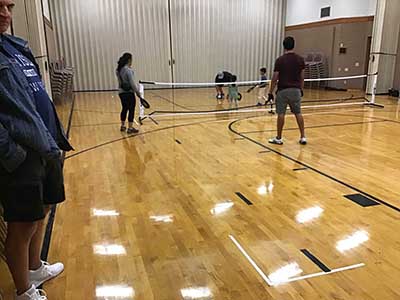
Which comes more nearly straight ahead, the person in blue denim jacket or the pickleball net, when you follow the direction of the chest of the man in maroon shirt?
the pickleball net

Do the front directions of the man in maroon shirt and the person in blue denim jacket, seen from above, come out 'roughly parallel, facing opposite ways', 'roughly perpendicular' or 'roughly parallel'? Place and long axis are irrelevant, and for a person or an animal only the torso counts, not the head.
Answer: roughly perpendicular

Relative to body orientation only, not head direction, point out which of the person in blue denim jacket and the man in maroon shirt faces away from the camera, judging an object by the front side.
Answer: the man in maroon shirt

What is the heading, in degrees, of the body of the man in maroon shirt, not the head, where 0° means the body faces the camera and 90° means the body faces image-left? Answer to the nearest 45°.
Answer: approximately 180°

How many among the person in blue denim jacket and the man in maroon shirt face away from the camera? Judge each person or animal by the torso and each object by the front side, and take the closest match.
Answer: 1

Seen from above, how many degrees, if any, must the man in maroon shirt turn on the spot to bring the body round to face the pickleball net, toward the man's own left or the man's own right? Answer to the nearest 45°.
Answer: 0° — they already face it

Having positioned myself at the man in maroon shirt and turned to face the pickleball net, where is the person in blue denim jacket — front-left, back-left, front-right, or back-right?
back-left

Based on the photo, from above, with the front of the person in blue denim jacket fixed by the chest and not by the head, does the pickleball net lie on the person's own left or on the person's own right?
on the person's own left

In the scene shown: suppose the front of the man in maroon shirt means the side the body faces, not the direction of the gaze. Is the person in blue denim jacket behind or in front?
behind
